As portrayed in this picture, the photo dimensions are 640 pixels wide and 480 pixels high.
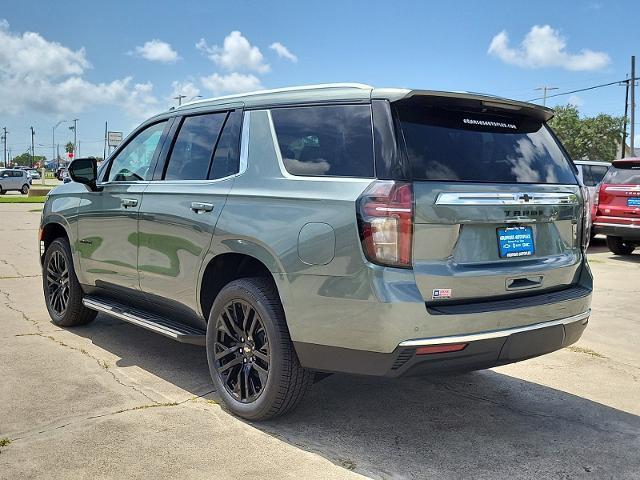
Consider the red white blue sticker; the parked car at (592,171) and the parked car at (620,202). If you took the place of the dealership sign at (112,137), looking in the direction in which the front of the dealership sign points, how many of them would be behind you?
0

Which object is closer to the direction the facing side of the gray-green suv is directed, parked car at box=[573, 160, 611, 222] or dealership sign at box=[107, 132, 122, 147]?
the dealership sign

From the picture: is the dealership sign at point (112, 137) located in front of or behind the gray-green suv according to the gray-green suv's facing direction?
in front

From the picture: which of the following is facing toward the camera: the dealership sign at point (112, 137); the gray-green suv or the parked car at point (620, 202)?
the dealership sign

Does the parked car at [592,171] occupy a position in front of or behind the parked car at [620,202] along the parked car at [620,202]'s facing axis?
in front

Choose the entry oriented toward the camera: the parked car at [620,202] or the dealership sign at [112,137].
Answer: the dealership sign

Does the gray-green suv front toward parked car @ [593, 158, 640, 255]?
no

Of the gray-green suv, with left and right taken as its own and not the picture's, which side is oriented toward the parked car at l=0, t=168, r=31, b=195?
front

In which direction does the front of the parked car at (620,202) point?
away from the camera

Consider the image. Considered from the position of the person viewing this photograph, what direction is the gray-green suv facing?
facing away from the viewer and to the left of the viewer

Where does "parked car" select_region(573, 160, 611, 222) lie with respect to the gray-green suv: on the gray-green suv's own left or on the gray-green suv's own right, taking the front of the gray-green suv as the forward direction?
on the gray-green suv's own right

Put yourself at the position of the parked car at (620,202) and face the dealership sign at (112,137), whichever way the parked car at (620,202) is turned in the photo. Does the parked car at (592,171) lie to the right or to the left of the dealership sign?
right

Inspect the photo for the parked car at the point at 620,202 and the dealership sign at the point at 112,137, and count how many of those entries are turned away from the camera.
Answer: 1

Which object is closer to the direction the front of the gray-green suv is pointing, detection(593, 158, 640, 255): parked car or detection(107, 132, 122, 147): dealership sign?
the dealership sign

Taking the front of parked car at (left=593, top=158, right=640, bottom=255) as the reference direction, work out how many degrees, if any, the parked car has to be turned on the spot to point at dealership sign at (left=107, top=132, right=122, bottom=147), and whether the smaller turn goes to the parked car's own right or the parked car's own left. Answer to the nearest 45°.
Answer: approximately 45° to the parked car's own left

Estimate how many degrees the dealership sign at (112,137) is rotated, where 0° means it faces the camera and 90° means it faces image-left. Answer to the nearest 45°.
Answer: approximately 0°
